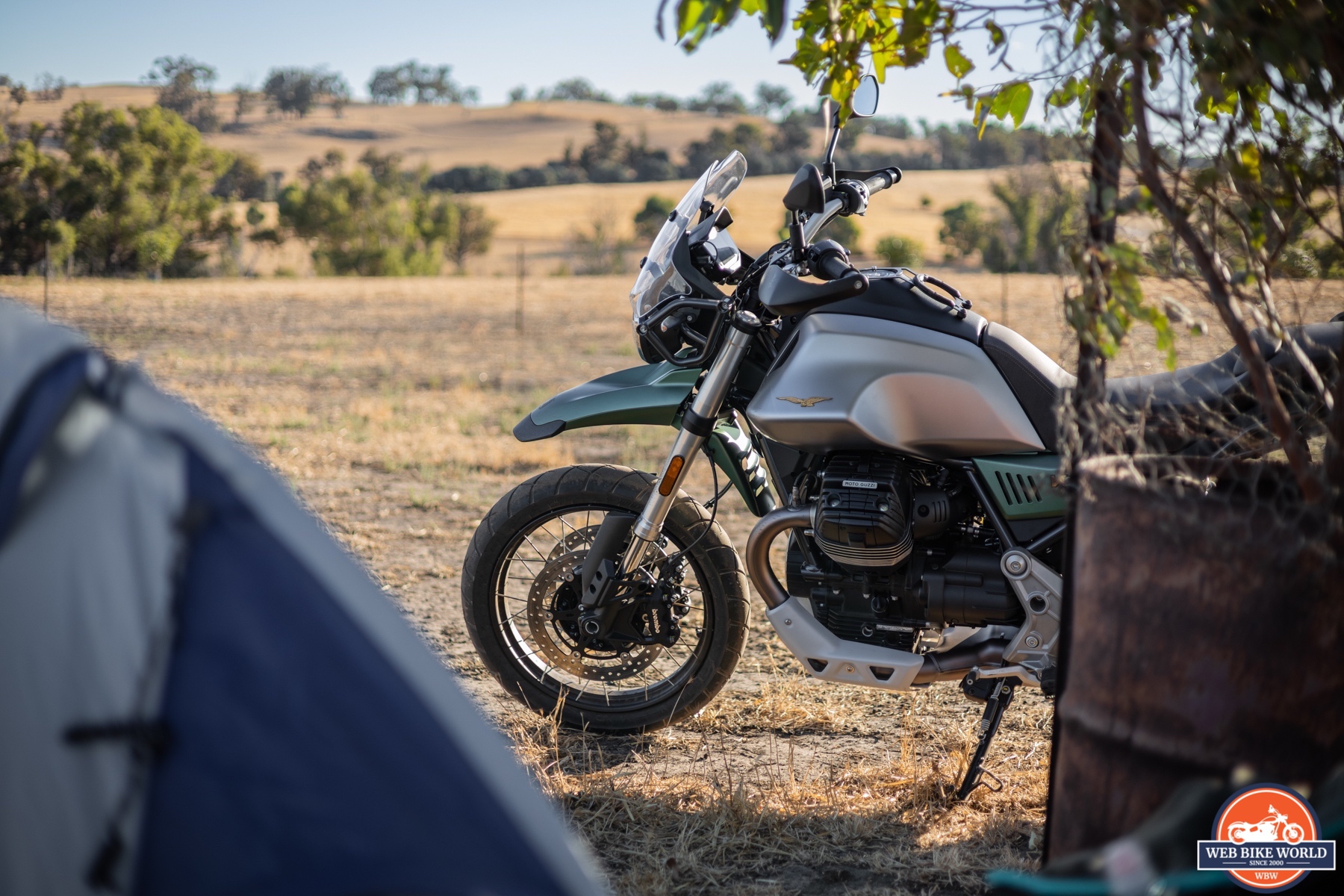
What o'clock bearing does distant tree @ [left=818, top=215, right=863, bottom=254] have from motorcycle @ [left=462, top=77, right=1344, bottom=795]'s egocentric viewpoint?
The distant tree is roughly at 3 o'clock from the motorcycle.

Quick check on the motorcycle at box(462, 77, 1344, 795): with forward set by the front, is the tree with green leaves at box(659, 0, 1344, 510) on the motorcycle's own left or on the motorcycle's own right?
on the motorcycle's own left

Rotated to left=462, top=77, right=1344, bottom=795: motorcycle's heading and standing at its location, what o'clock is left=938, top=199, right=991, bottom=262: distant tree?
The distant tree is roughly at 3 o'clock from the motorcycle.

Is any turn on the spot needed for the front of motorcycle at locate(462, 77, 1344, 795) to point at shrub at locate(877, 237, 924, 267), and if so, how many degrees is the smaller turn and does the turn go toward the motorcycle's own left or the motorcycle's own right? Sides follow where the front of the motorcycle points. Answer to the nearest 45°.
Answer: approximately 90° to the motorcycle's own right

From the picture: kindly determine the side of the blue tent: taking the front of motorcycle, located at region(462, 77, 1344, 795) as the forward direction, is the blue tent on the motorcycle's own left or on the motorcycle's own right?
on the motorcycle's own left

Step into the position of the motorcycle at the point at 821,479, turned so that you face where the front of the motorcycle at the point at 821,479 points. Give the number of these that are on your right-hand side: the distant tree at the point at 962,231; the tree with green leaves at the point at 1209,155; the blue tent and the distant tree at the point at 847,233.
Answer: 2

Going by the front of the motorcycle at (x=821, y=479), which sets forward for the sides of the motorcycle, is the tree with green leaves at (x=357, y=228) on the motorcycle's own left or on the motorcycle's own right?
on the motorcycle's own right

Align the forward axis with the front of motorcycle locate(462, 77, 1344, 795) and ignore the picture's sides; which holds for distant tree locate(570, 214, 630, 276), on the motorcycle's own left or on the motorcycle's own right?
on the motorcycle's own right

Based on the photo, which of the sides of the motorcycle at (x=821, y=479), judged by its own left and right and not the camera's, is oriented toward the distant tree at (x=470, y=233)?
right

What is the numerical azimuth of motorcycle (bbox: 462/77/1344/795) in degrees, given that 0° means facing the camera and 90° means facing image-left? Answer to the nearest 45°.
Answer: approximately 90°
